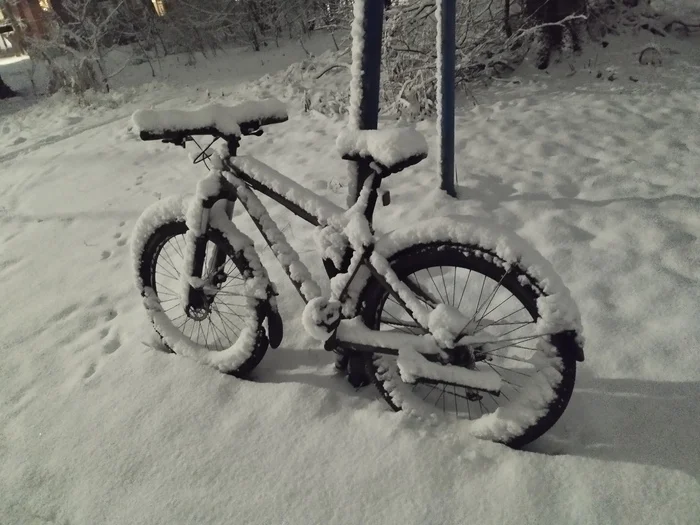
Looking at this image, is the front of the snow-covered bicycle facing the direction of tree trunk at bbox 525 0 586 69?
no

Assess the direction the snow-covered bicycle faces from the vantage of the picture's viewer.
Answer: facing away from the viewer and to the left of the viewer

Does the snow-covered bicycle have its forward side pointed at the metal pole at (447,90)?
no
